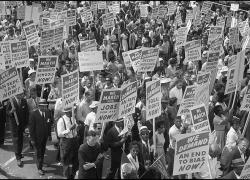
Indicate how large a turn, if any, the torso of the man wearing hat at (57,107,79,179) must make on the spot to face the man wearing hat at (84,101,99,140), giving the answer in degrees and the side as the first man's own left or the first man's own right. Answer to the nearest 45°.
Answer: approximately 90° to the first man's own left

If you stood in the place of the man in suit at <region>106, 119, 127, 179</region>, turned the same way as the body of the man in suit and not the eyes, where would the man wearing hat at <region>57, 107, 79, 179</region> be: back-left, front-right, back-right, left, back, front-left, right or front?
back-right

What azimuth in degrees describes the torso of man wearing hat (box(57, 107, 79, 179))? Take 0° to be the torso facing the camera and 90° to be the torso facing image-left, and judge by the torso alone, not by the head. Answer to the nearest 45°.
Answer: approximately 315°

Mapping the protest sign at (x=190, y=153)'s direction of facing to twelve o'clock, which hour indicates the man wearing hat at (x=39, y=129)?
The man wearing hat is roughly at 4 o'clock from the protest sign.

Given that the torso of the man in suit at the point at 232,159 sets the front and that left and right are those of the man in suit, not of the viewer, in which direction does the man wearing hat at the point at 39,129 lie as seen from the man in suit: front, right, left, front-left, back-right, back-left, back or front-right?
back-right
